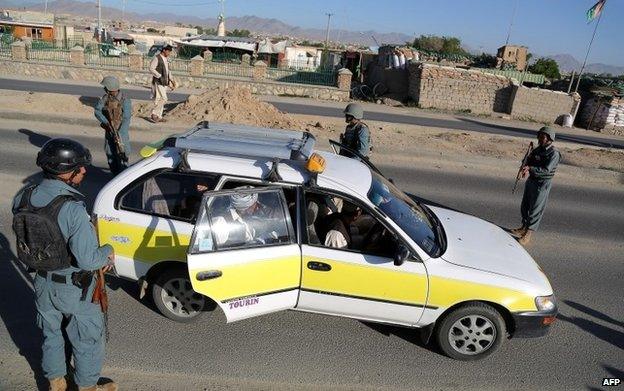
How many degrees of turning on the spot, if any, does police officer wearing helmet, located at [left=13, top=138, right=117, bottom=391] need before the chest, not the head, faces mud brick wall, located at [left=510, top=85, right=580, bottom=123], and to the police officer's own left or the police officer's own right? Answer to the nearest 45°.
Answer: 0° — they already face it

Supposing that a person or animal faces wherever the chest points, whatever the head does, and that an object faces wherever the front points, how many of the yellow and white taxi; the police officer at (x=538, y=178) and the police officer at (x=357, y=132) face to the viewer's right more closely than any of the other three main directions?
1

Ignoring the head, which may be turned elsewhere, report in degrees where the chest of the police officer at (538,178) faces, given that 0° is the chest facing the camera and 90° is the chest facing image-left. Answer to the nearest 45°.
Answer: approximately 45°

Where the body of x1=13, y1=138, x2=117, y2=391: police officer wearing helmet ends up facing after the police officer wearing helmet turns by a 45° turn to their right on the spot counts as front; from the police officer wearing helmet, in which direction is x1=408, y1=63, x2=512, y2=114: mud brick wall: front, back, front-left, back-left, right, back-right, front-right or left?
front-left

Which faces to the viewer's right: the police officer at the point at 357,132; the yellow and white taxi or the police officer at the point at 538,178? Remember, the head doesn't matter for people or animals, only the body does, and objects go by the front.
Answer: the yellow and white taxi

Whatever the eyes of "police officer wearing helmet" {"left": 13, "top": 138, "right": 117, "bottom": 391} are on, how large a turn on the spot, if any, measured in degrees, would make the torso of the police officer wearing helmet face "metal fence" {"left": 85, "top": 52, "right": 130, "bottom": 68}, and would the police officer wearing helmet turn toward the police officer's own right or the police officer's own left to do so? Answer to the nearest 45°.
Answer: approximately 45° to the police officer's own left

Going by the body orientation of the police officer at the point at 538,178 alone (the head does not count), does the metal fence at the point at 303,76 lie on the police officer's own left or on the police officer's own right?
on the police officer's own right

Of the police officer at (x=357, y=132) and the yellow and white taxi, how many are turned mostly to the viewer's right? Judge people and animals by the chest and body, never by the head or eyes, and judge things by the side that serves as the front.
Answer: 1

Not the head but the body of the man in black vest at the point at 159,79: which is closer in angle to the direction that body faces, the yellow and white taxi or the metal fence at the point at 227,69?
the yellow and white taxi

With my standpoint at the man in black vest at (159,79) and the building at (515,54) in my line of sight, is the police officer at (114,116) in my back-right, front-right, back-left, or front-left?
back-right

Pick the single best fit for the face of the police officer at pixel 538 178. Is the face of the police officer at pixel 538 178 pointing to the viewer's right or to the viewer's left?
to the viewer's left

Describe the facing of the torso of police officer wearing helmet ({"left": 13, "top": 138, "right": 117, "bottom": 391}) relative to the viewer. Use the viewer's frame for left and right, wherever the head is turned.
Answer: facing away from the viewer and to the right of the viewer

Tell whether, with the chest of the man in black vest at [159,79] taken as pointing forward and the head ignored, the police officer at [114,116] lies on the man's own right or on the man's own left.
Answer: on the man's own right

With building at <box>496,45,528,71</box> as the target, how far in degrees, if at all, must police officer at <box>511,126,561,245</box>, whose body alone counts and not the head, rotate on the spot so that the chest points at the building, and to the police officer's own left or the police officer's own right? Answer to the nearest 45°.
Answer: approximately 135° to the police officer's own right

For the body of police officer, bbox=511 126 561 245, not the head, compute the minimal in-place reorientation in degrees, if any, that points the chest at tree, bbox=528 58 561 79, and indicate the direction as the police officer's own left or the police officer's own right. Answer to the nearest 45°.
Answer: approximately 135° to the police officer's own right

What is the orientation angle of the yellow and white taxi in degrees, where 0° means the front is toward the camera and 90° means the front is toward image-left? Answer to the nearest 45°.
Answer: approximately 270°
